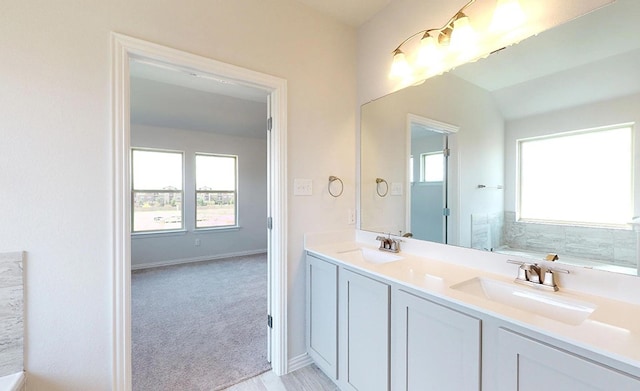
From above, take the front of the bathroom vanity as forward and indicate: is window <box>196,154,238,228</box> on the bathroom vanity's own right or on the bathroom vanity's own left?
on the bathroom vanity's own right

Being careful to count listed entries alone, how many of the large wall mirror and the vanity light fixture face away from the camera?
0

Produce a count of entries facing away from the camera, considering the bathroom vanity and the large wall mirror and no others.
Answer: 0

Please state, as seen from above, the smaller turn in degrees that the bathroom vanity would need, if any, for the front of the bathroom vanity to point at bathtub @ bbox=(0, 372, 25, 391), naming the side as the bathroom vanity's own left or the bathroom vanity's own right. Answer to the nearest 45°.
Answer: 0° — it already faces it

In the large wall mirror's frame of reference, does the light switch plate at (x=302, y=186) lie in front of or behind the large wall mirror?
in front

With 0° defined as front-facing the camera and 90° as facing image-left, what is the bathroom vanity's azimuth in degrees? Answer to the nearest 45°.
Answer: approximately 45°

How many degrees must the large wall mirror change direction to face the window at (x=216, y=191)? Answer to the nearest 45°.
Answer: approximately 45° to its right
